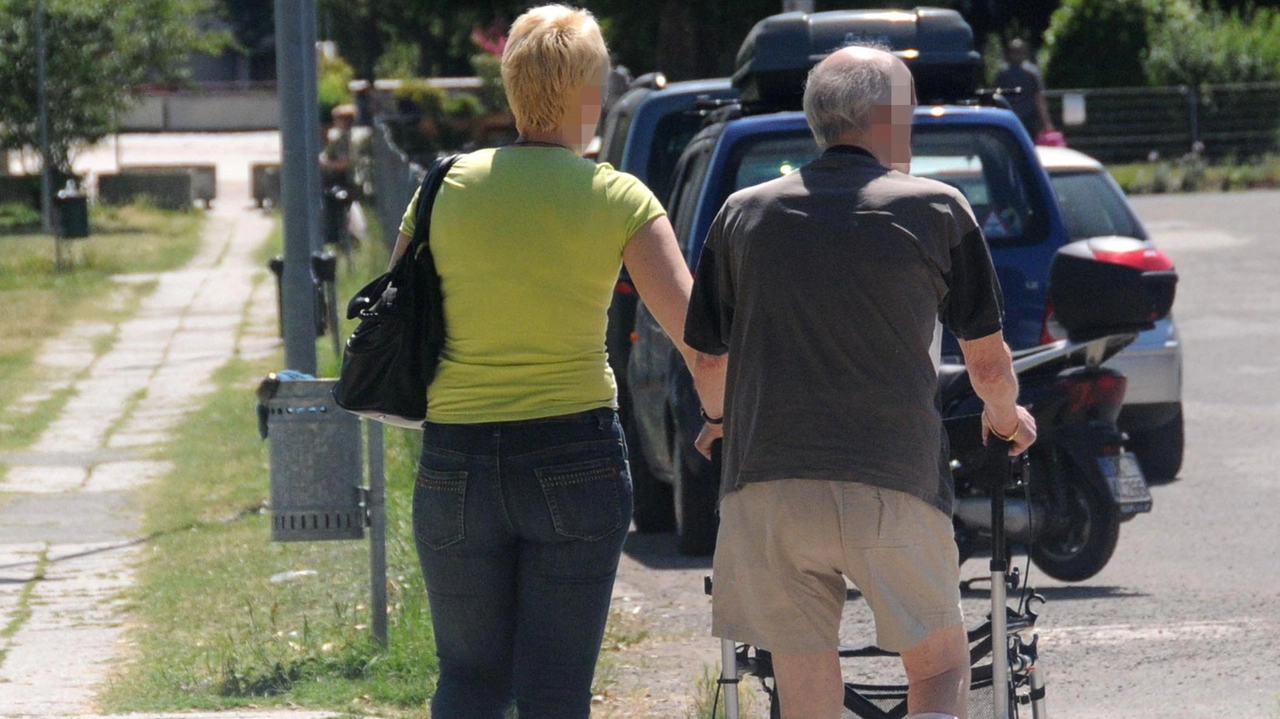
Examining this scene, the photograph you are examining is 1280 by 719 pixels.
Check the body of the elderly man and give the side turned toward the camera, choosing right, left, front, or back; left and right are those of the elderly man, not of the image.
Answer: back

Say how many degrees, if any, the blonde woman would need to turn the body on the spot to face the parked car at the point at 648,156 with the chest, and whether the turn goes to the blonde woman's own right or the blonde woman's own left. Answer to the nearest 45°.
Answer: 0° — they already face it

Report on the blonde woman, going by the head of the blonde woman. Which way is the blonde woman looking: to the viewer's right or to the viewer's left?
to the viewer's right

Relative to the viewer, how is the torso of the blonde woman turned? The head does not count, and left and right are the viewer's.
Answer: facing away from the viewer

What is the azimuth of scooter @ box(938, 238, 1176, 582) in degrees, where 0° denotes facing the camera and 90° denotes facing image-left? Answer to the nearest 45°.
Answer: approximately 135°

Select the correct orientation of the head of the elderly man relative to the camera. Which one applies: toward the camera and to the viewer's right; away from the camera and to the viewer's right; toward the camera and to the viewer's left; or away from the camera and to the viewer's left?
away from the camera and to the viewer's right

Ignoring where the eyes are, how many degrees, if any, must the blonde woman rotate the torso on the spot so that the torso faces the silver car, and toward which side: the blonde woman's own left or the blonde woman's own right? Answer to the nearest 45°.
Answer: approximately 45° to the blonde woman's own right

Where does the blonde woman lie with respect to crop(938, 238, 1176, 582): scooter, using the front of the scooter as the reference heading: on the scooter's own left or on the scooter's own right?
on the scooter's own left

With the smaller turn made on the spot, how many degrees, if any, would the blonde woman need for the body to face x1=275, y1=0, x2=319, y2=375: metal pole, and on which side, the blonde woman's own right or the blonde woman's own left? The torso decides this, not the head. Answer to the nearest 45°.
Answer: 0° — they already face it

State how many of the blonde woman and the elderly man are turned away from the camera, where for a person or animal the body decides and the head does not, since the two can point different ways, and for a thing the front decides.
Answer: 2
